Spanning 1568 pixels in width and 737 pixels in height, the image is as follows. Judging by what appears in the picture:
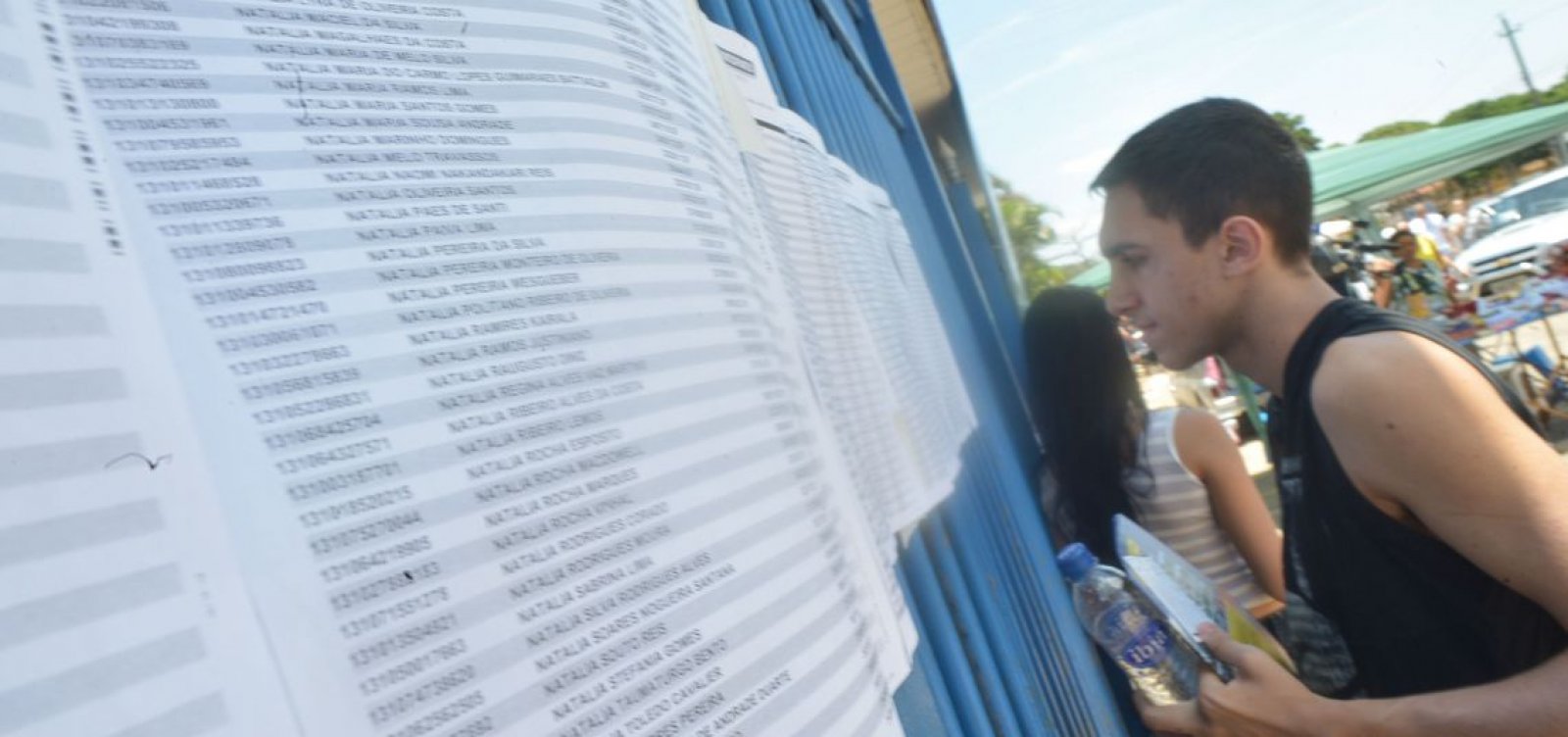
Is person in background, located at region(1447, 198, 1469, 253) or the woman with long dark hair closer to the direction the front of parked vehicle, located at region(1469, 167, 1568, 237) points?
the woman with long dark hair

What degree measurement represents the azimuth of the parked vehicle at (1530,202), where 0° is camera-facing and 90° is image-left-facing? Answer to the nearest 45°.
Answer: approximately 45°

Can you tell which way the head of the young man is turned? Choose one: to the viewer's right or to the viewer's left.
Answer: to the viewer's left

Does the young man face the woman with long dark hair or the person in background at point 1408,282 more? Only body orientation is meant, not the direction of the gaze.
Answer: the woman with long dark hair

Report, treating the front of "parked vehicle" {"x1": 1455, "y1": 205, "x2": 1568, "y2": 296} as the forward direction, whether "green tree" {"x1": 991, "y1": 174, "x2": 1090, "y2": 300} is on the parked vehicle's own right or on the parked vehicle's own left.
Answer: on the parked vehicle's own right

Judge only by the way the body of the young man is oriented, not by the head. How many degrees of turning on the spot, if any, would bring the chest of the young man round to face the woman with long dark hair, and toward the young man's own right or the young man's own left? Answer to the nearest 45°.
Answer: approximately 45° to the young man's own right

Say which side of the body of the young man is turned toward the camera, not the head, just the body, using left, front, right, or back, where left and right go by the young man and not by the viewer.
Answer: left
